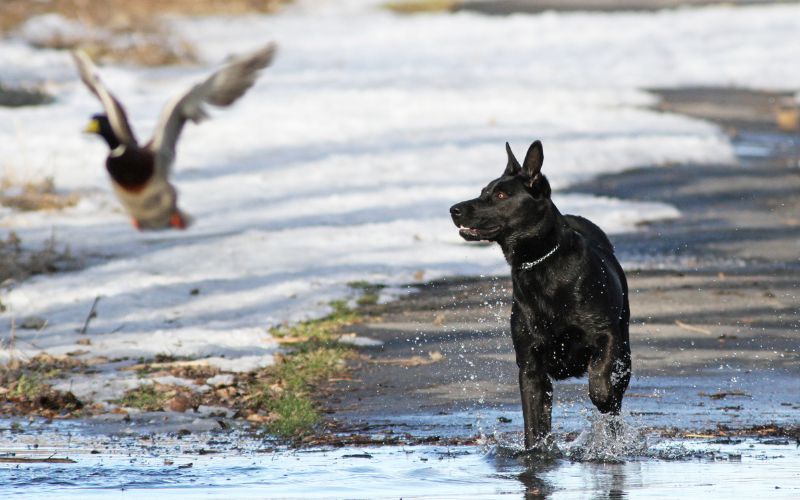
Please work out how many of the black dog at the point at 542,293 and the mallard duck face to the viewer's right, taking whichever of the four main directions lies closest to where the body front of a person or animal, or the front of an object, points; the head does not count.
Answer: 0

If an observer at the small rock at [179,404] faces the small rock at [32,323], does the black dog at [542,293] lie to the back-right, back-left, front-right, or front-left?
back-right

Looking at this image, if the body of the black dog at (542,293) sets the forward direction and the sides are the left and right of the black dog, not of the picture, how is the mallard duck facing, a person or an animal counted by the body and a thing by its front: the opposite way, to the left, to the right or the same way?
the same way

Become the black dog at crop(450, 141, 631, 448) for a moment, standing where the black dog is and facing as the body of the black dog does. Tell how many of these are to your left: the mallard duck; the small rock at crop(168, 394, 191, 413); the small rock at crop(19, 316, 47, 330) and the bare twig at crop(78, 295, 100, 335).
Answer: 0

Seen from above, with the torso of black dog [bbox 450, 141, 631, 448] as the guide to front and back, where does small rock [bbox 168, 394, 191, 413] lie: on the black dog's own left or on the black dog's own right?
on the black dog's own right

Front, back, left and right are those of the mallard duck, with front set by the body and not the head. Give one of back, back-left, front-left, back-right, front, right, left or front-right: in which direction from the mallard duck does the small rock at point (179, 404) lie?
front-left

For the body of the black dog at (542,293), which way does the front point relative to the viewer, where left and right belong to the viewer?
facing the viewer and to the left of the viewer

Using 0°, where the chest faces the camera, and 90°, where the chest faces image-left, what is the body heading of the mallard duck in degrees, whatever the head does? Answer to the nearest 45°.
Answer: approximately 45°

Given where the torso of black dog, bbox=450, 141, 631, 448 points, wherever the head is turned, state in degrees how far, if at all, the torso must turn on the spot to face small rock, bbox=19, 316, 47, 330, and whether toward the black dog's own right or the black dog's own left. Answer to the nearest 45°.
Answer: approximately 90° to the black dog's own right

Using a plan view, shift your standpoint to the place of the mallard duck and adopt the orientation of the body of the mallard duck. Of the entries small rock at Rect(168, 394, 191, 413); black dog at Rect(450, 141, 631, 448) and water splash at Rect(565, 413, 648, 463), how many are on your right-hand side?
0

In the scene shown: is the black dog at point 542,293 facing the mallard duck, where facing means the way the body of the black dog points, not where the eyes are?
no
